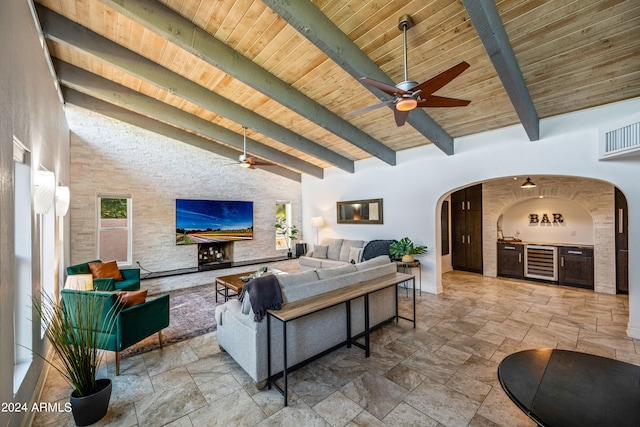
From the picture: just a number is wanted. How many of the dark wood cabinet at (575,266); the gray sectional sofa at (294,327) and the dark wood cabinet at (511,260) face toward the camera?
2

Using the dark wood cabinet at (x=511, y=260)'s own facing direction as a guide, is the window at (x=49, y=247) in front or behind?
in front

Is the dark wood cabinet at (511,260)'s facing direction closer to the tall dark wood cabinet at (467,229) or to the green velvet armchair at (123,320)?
the green velvet armchair

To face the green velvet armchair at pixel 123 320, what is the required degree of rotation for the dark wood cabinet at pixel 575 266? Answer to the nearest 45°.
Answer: approximately 45° to its right

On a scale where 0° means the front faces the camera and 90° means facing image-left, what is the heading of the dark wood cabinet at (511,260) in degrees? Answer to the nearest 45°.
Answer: approximately 0°

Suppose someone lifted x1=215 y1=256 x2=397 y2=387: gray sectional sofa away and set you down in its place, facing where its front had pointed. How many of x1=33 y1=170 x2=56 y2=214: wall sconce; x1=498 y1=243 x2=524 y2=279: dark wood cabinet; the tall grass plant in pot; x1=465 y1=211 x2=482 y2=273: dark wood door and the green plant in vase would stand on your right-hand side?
3

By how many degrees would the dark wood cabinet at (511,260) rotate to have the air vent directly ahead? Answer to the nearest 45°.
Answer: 0° — it already faces it

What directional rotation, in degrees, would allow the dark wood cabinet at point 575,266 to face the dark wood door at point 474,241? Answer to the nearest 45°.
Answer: approximately 90° to its right

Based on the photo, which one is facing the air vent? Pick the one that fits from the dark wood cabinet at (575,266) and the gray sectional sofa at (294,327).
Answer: the dark wood cabinet

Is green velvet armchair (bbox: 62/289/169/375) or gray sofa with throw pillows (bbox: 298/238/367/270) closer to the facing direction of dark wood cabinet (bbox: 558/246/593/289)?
the green velvet armchair

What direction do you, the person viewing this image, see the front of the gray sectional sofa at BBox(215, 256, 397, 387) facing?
facing away from the viewer and to the left of the viewer

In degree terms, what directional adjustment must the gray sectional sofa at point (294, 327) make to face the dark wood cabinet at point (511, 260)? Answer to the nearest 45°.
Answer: approximately 90° to its right

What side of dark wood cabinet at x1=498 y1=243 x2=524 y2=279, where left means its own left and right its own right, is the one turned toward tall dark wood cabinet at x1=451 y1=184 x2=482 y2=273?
right

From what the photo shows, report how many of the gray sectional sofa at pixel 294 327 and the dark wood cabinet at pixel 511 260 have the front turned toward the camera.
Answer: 1

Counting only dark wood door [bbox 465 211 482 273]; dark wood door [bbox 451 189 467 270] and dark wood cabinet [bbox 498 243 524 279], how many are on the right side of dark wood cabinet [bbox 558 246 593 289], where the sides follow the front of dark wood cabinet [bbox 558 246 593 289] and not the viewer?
3

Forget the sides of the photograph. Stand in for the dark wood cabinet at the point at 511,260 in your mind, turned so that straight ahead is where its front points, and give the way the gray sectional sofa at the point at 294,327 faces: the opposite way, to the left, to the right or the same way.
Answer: to the right

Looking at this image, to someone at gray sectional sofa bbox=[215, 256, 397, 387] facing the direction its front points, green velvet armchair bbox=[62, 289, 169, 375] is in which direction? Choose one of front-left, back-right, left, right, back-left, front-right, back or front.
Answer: front-left
